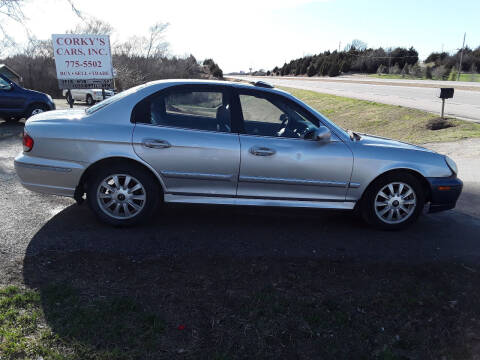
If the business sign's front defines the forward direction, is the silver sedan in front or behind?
in front

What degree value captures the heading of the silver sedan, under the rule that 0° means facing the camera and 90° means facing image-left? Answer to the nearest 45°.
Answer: approximately 270°

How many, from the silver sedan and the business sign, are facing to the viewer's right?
1

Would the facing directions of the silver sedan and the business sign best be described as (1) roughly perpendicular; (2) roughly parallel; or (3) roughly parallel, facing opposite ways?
roughly perpendicular

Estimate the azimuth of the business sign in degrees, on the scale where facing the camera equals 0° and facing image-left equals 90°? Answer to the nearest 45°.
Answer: approximately 0°

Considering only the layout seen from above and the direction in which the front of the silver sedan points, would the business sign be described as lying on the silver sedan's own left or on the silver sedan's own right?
on the silver sedan's own left
